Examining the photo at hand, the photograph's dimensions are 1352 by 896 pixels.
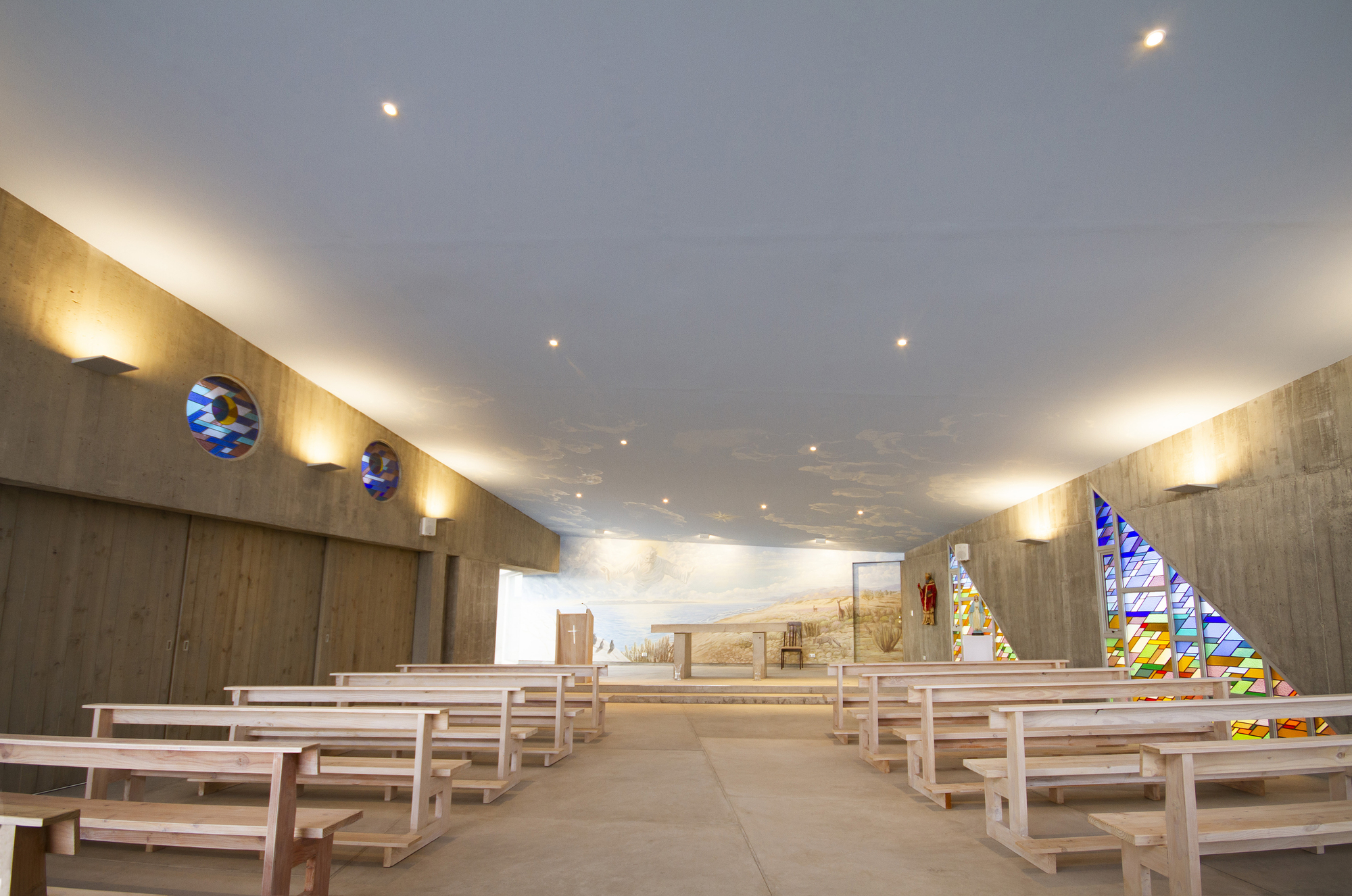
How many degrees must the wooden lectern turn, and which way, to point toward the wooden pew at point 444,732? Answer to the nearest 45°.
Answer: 0° — it already faces it

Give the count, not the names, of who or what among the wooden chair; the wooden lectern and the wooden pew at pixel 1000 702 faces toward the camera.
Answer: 2

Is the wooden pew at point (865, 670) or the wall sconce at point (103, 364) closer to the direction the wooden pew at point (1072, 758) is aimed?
the wooden pew

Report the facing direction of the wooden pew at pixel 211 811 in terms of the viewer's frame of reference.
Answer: facing away from the viewer and to the right of the viewer

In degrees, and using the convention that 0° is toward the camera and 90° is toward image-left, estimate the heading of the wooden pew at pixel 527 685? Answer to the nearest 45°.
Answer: approximately 225°

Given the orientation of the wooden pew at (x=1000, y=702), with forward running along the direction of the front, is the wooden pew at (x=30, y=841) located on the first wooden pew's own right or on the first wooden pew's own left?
on the first wooden pew's own left

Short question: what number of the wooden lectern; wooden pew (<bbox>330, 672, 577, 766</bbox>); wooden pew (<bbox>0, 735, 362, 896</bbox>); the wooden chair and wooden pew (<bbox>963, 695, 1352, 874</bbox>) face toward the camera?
2

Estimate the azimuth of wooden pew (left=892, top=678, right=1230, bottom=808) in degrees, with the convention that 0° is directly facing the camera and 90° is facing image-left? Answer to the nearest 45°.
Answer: approximately 135°

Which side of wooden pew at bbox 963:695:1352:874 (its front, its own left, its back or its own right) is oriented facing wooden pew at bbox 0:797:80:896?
left

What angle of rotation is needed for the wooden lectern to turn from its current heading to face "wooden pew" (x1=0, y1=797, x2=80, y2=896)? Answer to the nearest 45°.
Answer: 0° — it already faces it

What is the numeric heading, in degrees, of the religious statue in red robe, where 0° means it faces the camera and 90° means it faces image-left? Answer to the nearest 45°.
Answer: approximately 45°
